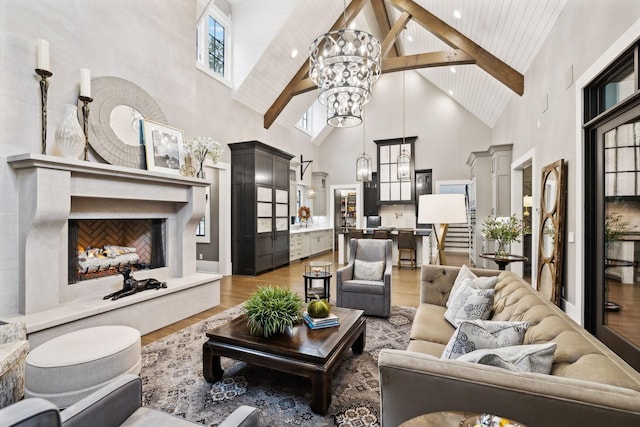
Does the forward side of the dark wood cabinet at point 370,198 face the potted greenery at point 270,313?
yes

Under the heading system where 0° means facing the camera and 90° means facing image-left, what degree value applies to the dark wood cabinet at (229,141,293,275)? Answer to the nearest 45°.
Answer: approximately 315°

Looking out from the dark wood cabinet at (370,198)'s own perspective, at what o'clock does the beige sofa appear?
The beige sofa is roughly at 12 o'clock from the dark wood cabinet.

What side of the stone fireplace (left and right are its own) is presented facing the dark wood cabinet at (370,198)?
left

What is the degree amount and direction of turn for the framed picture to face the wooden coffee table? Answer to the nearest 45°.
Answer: approximately 45° to its right

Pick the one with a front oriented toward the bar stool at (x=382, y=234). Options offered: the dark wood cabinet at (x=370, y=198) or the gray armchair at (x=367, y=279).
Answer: the dark wood cabinet

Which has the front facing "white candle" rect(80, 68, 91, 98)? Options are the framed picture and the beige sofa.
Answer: the beige sofa

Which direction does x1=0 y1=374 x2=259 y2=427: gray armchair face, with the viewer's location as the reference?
facing away from the viewer and to the right of the viewer

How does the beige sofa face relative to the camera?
to the viewer's left

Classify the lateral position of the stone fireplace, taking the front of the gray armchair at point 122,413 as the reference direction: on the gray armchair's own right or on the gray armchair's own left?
on the gray armchair's own left

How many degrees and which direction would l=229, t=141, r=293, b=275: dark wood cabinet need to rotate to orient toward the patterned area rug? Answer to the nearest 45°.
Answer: approximately 45° to its right

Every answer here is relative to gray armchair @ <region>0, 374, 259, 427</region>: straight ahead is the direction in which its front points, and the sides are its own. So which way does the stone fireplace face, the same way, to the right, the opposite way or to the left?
to the right

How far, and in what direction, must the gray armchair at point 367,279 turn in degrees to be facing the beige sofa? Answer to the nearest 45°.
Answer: approximately 45° to its left
